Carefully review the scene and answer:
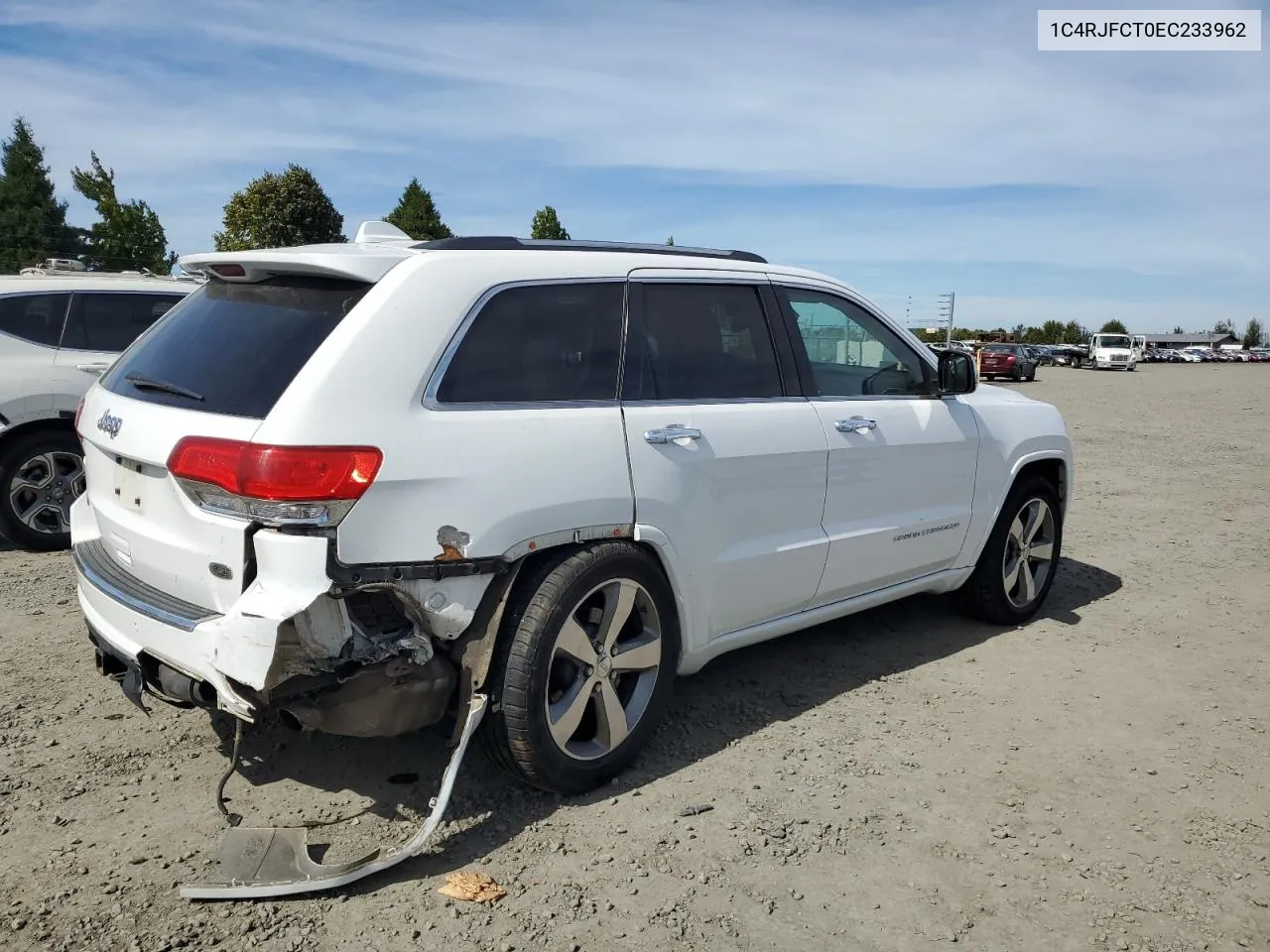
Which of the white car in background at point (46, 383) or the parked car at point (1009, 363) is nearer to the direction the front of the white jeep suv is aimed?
the parked car

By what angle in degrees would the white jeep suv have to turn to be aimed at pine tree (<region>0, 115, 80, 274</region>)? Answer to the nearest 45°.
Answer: approximately 90° to its left

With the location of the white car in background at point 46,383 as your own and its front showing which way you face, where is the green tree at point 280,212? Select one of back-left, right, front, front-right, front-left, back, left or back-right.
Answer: left

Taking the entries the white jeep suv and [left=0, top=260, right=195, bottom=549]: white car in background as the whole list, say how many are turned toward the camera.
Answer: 0

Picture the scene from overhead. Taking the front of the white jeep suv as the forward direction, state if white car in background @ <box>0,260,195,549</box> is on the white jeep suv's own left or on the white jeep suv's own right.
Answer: on the white jeep suv's own left

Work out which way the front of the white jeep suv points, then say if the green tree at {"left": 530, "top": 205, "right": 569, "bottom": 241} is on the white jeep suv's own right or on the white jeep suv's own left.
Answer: on the white jeep suv's own left

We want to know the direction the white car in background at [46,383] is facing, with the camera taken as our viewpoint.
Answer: facing to the right of the viewer

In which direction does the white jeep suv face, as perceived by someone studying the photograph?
facing away from the viewer and to the right of the viewer
